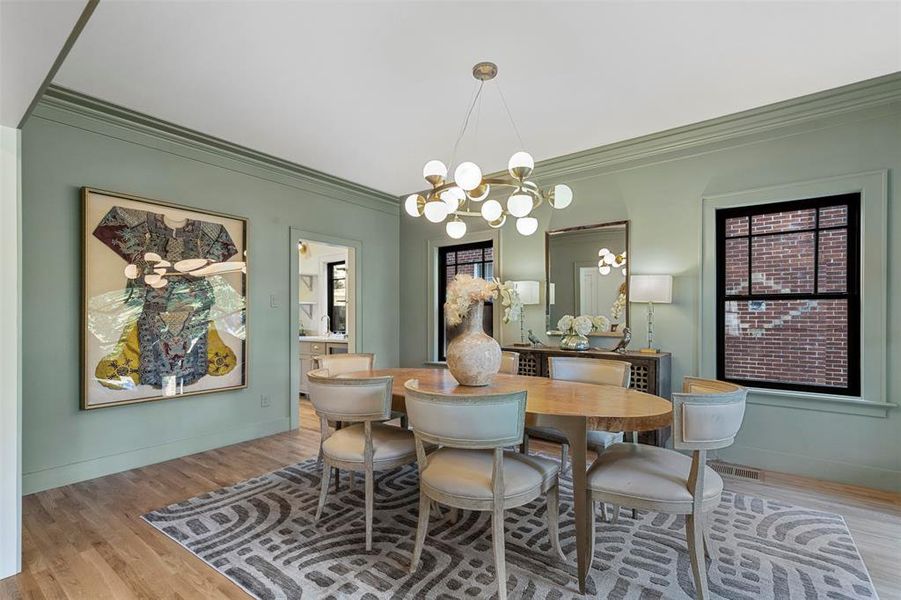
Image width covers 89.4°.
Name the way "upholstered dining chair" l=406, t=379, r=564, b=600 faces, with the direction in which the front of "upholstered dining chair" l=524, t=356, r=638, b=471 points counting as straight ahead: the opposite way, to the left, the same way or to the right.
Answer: the opposite way

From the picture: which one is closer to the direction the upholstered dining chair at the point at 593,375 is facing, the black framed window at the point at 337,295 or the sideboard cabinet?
the black framed window

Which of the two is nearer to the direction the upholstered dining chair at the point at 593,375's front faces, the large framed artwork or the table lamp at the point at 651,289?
the large framed artwork

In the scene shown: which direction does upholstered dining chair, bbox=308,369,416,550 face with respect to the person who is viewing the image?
facing away from the viewer and to the right of the viewer

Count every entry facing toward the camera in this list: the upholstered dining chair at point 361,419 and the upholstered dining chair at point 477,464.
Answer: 0

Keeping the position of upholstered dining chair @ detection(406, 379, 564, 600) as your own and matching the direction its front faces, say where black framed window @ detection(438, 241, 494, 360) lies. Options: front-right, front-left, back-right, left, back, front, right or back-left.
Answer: front-left

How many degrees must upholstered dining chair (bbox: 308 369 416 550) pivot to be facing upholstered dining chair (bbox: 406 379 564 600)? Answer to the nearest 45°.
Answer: approximately 90° to its right

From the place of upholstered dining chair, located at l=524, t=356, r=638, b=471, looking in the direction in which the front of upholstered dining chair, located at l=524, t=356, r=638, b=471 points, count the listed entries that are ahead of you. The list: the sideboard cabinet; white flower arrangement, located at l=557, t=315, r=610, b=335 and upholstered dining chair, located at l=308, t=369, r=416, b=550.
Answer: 1

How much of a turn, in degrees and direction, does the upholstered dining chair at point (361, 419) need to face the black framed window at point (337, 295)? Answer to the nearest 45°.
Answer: approximately 45° to its left

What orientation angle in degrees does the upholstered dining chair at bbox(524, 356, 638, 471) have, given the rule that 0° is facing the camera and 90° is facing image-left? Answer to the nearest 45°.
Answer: approximately 45°

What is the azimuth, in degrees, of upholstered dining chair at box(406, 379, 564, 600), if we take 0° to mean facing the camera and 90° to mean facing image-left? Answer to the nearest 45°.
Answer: approximately 225°

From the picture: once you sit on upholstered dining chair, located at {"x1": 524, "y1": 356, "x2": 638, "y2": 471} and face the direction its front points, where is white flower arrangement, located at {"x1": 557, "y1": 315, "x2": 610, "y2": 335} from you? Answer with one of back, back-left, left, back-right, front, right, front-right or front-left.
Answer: back-right

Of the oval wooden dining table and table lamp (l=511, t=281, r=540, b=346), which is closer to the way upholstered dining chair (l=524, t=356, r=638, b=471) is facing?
the oval wooden dining table

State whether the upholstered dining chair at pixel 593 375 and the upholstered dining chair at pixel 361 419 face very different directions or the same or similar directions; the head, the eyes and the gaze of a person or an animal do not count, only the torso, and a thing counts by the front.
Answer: very different directions
